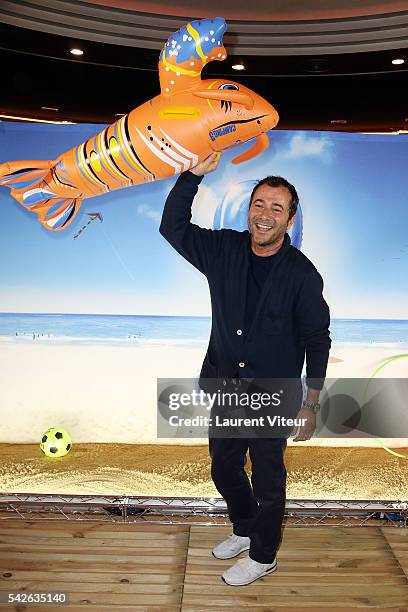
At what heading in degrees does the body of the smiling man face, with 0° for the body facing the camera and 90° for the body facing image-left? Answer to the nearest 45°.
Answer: approximately 45°
